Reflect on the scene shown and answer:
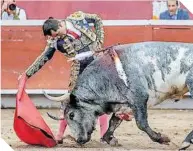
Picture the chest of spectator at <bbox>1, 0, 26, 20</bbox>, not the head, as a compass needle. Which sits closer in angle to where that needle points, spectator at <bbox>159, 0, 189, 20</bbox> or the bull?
the bull

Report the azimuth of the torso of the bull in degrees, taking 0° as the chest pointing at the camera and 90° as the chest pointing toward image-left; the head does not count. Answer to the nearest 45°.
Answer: approximately 90°

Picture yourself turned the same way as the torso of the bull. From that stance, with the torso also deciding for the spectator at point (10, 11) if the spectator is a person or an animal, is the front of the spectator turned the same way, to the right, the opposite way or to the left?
to the left

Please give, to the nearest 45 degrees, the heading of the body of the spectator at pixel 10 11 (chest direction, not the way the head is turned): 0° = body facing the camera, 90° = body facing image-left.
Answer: approximately 0°

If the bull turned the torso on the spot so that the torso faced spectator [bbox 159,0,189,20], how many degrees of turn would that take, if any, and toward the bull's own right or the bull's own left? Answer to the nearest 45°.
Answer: approximately 90° to the bull's own right

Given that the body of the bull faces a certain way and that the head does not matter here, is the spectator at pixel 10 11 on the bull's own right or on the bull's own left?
on the bull's own right

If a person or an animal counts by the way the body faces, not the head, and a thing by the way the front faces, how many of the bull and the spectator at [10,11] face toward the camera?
1

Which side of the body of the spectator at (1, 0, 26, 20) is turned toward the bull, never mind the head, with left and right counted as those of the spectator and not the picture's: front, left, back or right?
front

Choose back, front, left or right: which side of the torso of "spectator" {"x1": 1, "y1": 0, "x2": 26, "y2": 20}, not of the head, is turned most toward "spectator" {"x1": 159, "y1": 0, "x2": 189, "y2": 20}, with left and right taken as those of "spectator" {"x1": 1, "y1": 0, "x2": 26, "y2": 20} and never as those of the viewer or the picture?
left
